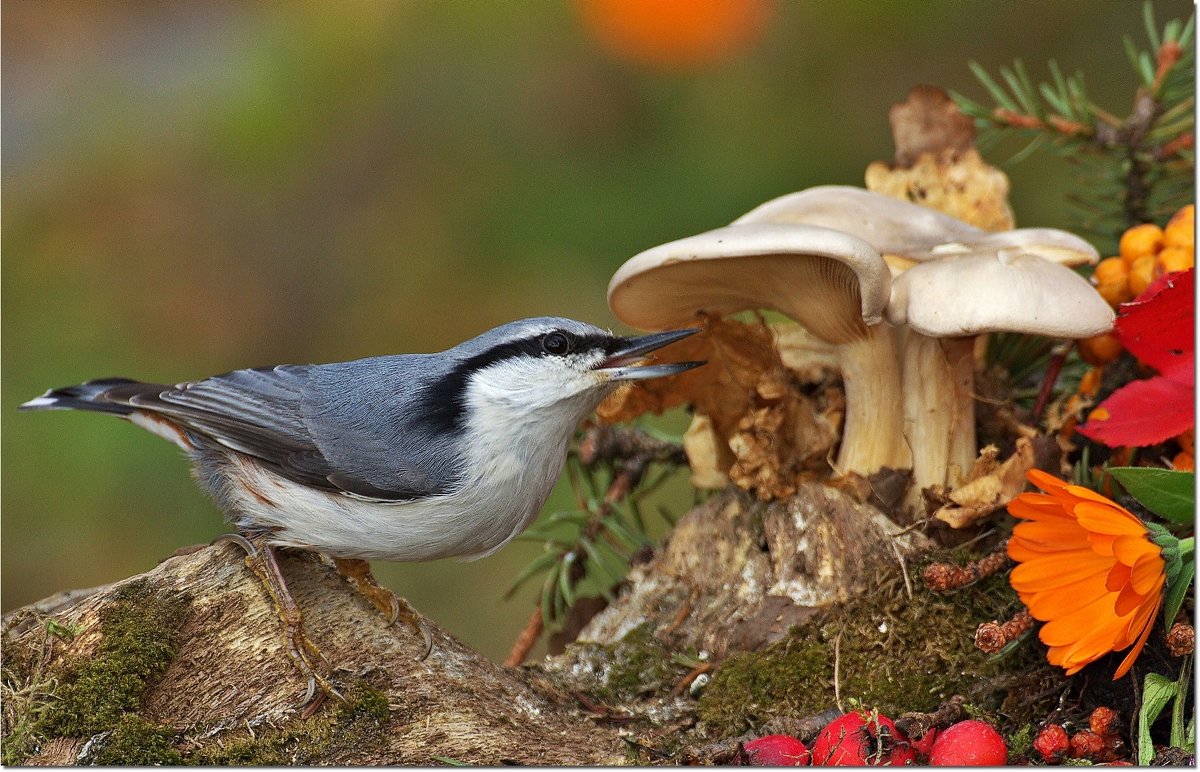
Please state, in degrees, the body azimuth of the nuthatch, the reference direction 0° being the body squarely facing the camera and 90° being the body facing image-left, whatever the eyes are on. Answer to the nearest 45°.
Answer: approximately 270°

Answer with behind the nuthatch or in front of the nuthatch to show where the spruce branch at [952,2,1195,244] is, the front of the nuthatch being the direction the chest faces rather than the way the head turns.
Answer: in front

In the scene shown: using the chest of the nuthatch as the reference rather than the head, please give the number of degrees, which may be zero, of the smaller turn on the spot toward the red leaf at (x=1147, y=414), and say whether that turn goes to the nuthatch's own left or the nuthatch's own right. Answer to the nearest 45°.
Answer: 0° — it already faces it

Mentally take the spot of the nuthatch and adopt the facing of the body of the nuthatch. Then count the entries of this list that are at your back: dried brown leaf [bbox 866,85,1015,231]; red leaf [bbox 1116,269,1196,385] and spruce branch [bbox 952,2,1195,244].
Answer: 0

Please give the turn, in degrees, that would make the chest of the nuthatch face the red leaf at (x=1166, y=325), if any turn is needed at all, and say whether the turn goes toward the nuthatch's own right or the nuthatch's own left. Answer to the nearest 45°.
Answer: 0° — it already faces it
